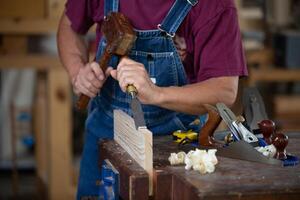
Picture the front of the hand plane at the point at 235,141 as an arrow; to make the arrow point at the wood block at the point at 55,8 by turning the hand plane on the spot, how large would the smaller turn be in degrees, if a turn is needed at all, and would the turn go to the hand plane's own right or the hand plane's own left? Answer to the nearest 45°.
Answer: approximately 180°

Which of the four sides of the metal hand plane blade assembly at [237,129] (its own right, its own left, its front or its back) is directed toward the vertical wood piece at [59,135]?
back

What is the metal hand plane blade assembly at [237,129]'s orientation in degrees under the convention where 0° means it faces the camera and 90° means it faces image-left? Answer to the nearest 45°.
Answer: approximately 315°

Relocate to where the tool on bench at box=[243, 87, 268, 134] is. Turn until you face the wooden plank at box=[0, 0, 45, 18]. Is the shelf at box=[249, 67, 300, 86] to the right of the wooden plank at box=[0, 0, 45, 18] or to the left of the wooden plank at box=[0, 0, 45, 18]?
right

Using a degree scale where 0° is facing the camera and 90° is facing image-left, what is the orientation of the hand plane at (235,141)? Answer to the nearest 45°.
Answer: approximately 315°
